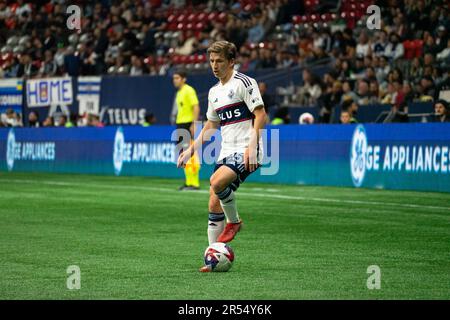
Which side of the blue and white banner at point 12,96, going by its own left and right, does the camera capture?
front

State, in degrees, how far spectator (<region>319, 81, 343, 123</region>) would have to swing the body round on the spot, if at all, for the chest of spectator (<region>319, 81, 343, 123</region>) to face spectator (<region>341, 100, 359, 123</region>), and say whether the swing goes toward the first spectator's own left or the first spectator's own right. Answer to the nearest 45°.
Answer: approximately 45° to the first spectator's own left

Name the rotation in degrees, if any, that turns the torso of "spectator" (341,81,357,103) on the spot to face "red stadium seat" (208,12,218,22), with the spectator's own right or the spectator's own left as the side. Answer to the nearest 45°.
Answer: approximately 90° to the spectator's own right

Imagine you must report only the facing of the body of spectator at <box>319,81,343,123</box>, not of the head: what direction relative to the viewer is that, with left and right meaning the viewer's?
facing the viewer and to the left of the viewer

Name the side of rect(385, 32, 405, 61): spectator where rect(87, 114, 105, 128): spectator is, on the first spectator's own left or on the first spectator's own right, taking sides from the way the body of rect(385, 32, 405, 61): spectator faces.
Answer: on the first spectator's own right

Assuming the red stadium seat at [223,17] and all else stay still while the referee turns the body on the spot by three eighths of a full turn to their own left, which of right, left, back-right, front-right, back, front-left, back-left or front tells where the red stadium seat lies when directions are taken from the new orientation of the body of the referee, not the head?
left

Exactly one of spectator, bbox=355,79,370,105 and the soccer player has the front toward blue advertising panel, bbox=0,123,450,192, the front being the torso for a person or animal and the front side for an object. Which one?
the spectator

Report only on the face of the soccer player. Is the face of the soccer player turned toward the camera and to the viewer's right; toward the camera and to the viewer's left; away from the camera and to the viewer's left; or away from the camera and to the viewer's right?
toward the camera and to the viewer's left

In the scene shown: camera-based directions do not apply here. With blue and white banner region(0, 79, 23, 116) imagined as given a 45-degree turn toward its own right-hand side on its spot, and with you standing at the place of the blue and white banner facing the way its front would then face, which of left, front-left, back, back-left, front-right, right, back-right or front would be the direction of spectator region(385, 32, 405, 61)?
left

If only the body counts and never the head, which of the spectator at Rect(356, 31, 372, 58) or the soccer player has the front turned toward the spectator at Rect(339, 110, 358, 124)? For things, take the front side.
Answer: the spectator at Rect(356, 31, 372, 58)

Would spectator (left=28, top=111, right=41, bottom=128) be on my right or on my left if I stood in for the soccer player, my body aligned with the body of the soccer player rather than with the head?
on my right

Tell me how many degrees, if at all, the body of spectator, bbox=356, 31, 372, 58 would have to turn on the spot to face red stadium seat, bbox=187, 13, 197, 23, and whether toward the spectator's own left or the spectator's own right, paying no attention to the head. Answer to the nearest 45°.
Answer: approximately 135° to the spectator's own right
